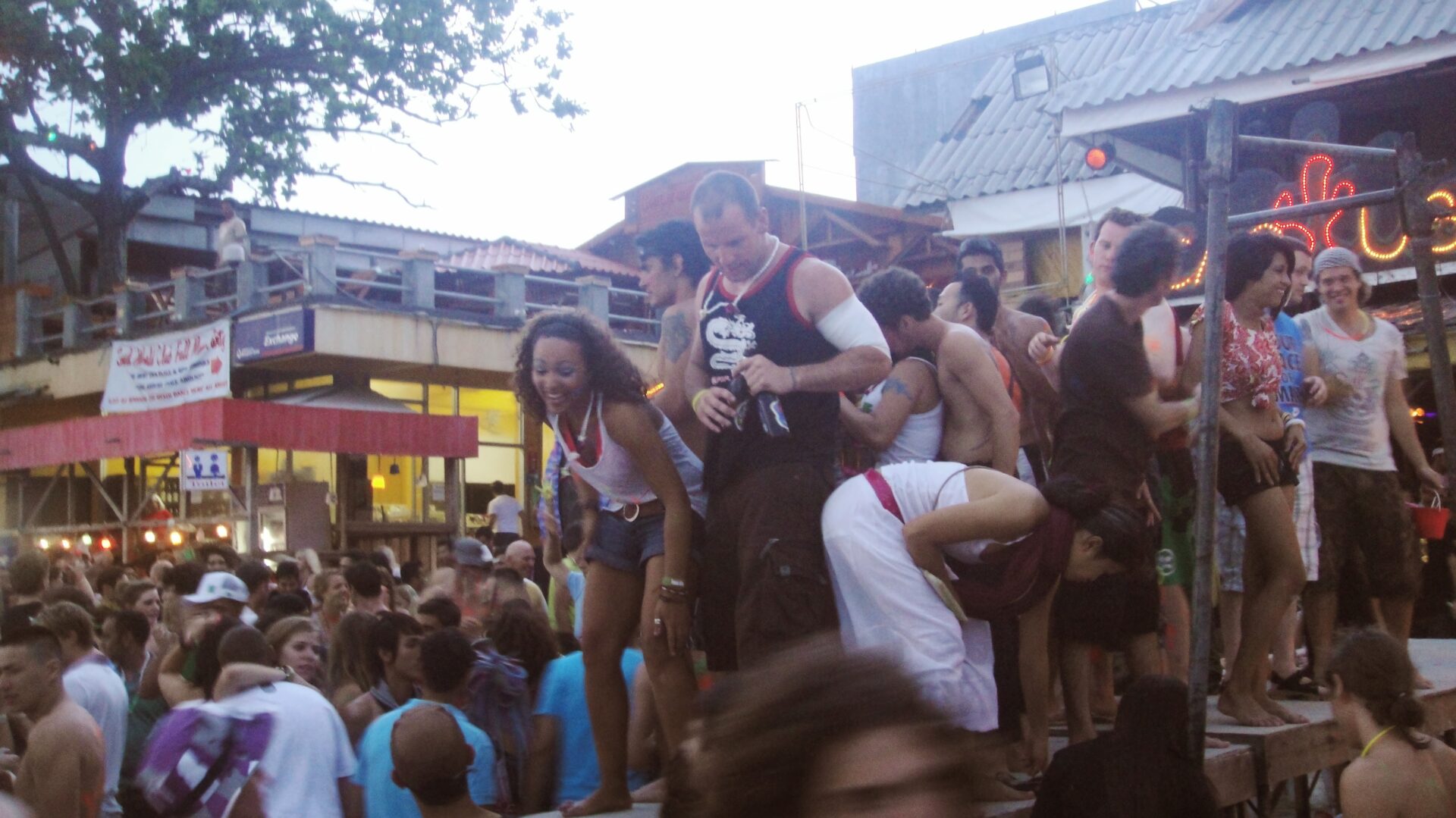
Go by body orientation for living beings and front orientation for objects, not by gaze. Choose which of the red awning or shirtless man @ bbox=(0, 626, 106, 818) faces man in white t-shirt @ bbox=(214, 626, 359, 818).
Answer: the red awning

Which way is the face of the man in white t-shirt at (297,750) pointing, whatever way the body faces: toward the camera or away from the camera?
away from the camera

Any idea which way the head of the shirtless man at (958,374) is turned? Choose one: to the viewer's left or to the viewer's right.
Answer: to the viewer's left

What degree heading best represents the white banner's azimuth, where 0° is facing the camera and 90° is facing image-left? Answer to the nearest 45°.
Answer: approximately 0°

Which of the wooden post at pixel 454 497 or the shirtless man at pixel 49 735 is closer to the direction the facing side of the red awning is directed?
the shirtless man

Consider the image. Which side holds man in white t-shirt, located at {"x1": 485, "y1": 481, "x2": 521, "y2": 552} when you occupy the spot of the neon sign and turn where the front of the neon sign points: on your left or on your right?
on your right
